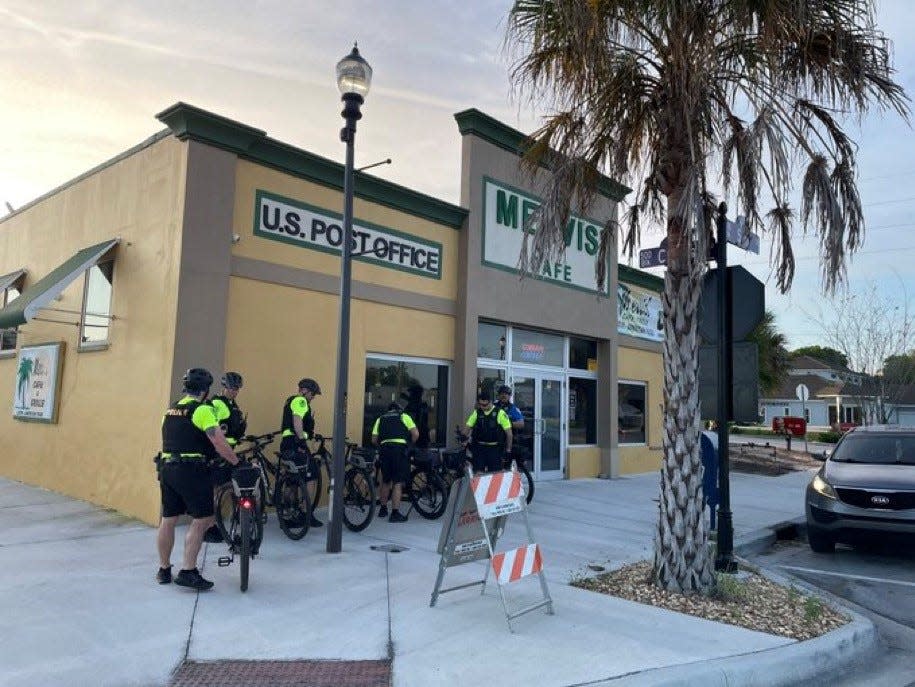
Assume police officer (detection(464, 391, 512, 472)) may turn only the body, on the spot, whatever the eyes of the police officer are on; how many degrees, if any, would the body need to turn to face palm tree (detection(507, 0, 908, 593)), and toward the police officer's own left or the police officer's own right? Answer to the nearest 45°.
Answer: approximately 45° to the police officer's own left

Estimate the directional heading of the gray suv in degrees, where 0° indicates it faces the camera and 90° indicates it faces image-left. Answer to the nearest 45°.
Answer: approximately 0°

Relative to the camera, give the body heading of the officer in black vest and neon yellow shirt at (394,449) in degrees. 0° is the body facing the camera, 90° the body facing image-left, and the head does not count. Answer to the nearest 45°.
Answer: approximately 180°

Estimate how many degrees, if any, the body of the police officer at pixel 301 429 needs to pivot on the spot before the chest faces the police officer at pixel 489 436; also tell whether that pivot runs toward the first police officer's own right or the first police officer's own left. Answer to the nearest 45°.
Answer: approximately 45° to the first police officer's own left

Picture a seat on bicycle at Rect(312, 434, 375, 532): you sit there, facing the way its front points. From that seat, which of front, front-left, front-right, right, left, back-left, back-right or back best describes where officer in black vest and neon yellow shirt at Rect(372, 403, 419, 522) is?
right

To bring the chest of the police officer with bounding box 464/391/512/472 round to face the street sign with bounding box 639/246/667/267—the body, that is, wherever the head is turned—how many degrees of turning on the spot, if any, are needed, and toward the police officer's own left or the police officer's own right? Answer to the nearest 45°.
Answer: approximately 45° to the police officer's own left

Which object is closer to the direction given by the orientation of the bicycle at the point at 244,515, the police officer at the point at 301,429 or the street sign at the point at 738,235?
the police officer

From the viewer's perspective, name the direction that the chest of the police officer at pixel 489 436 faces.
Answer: toward the camera

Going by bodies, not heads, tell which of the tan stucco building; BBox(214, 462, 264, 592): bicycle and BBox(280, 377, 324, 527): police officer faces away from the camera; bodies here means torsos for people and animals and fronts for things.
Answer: the bicycle

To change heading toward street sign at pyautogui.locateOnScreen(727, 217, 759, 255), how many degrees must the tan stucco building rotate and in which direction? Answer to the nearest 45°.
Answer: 0° — it already faces it

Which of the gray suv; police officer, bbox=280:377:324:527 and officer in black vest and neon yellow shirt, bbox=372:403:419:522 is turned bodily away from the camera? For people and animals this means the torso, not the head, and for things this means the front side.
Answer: the officer in black vest and neon yellow shirt

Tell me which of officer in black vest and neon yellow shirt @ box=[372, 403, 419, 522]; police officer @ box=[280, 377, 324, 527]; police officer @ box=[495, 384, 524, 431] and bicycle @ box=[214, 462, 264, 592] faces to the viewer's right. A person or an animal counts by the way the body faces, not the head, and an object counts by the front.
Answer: police officer @ box=[280, 377, 324, 527]

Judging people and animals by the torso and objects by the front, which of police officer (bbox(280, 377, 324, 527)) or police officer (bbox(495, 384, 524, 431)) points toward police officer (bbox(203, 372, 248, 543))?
police officer (bbox(495, 384, 524, 431))

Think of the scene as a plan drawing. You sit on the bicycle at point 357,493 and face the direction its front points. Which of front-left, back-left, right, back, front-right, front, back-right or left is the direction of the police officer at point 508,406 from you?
right
